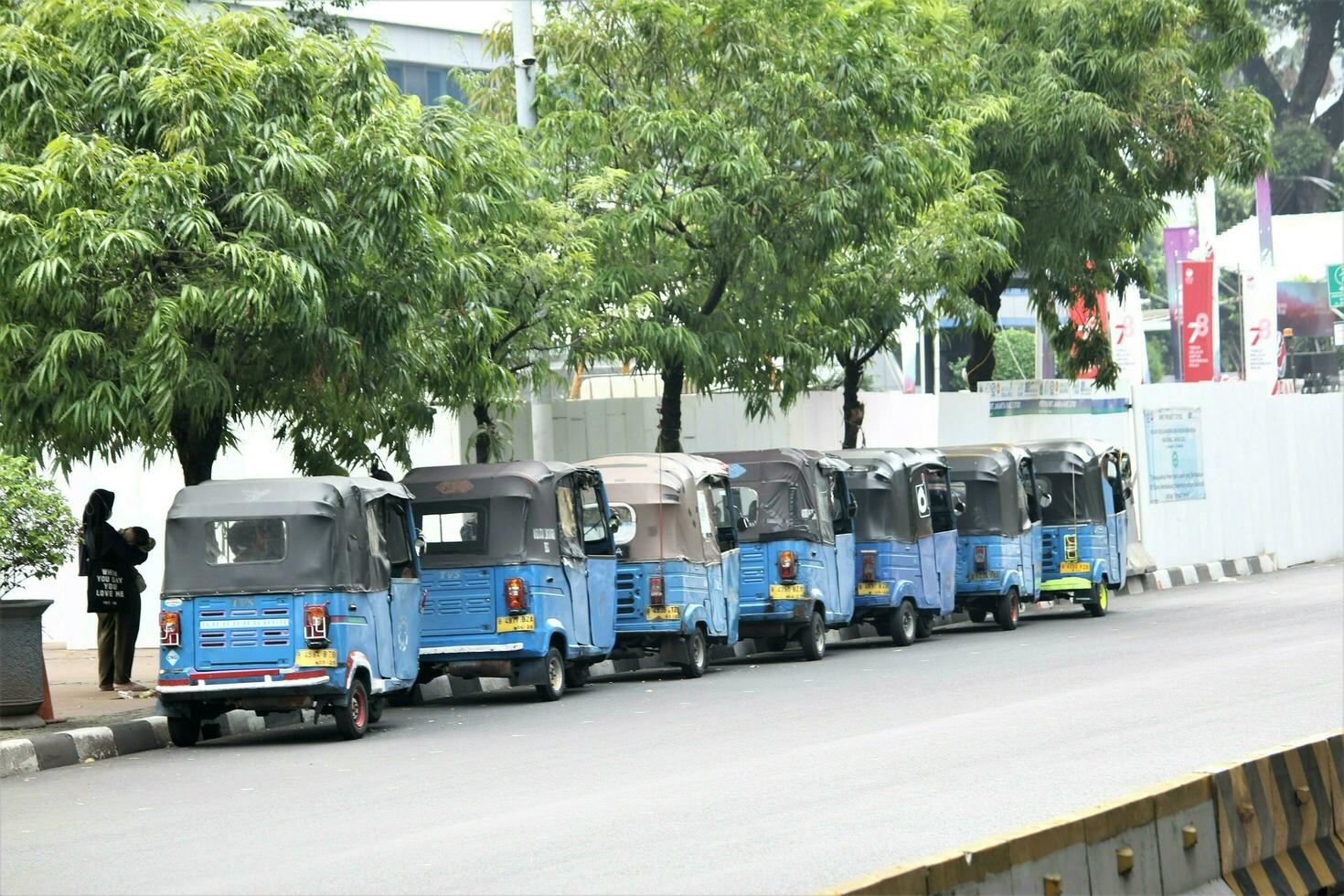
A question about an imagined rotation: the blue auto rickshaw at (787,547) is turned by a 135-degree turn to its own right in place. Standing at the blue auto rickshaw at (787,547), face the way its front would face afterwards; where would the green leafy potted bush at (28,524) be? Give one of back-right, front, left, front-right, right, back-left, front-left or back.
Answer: front-right

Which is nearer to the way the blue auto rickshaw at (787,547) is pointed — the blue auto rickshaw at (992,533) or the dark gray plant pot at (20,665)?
the blue auto rickshaw

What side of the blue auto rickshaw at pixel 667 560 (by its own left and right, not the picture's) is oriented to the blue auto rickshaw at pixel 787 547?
front

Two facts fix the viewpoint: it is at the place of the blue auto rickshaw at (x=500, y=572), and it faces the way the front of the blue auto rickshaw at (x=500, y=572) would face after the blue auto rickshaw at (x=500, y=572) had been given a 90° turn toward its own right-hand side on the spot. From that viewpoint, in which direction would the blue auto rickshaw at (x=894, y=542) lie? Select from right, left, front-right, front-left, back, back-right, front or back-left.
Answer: left

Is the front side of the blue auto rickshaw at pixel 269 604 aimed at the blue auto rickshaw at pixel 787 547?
yes

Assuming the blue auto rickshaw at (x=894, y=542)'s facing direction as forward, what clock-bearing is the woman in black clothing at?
The woman in black clothing is roughly at 6 o'clock from the blue auto rickshaw.

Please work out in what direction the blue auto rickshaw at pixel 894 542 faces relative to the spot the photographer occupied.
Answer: facing away from the viewer and to the right of the viewer

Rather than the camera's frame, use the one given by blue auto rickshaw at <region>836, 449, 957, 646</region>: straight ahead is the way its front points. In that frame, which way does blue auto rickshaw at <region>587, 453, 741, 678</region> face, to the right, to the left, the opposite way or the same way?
the same way

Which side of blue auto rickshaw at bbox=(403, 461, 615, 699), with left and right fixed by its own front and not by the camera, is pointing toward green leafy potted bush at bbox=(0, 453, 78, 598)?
back

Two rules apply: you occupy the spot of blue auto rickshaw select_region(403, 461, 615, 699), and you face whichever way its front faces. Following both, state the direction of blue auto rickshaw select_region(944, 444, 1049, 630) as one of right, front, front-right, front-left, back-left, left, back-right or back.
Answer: front

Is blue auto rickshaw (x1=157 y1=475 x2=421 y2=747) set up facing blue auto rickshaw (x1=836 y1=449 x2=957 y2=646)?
yes

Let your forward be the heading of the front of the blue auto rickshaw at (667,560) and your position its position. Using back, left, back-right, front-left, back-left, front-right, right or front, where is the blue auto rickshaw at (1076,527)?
front

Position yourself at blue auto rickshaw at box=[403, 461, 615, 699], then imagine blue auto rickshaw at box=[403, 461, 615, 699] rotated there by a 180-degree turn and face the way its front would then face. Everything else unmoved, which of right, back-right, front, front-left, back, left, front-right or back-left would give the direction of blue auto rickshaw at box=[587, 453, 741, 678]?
back

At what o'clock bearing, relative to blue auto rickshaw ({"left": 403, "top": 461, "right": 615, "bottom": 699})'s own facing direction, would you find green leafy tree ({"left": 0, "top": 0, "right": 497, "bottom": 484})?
The green leafy tree is roughly at 6 o'clock from the blue auto rickshaw.

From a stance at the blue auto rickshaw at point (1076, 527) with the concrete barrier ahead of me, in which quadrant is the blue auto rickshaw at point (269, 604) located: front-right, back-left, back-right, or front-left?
front-right

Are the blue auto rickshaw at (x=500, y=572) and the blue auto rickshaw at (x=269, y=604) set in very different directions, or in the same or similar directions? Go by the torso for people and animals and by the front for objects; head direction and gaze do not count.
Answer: same or similar directions

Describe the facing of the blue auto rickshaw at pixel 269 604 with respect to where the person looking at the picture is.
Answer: facing away from the viewer and to the right of the viewer

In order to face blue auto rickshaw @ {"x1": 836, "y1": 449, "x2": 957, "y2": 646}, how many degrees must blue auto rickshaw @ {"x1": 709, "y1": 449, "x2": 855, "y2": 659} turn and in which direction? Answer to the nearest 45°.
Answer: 0° — it already faces it

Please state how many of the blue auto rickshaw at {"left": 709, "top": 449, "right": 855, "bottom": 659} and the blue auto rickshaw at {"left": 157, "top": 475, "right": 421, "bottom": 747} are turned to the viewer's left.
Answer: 0

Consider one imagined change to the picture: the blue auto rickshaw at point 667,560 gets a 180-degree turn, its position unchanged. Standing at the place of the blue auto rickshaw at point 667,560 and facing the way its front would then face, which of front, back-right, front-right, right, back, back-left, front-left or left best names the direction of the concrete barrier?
front-left

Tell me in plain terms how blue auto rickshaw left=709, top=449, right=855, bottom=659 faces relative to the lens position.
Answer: facing away from the viewer and to the right of the viewer

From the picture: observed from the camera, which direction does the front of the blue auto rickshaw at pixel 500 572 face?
facing away from the viewer and to the right of the viewer
